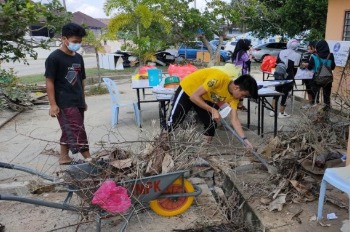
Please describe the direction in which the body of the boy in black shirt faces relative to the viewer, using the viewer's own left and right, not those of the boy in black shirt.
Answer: facing the viewer and to the right of the viewer

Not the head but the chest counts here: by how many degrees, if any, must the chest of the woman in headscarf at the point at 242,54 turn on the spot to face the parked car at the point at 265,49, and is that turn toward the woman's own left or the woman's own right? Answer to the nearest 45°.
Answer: approximately 90° to the woman's own left

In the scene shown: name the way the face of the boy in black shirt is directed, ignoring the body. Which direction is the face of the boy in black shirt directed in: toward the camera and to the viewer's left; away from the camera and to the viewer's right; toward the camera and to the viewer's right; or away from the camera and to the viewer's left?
toward the camera and to the viewer's right
